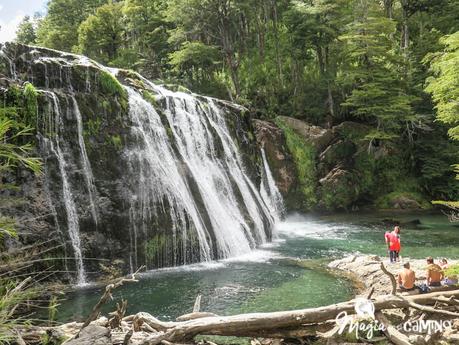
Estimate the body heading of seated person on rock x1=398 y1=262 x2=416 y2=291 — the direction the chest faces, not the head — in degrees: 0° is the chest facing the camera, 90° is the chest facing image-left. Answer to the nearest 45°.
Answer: approximately 180°

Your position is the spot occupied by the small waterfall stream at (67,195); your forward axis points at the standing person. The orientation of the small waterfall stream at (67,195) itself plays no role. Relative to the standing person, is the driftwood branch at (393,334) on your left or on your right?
right

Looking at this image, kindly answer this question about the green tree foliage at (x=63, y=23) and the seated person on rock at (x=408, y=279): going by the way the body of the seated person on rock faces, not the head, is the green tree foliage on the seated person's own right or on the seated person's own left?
on the seated person's own left

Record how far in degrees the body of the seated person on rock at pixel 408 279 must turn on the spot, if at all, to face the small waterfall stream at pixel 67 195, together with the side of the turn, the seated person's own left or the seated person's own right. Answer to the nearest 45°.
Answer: approximately 90° to the seated person's own left

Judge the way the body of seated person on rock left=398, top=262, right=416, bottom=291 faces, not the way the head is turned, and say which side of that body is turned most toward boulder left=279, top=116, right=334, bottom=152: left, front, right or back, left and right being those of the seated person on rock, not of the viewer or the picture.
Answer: front

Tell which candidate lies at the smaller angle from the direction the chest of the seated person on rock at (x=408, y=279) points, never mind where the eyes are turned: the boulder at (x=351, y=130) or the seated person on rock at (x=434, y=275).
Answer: the boulder

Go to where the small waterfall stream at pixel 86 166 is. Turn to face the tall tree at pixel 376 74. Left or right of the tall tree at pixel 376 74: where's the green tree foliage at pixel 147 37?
left

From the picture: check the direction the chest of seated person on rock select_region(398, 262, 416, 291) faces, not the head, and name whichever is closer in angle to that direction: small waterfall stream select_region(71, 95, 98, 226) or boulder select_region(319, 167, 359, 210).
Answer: the boulder

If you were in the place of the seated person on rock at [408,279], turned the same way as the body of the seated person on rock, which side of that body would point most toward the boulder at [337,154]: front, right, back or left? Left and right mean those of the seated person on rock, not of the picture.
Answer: front

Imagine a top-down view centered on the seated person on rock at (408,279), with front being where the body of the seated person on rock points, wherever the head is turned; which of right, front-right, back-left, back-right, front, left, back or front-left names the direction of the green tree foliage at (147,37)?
front-left

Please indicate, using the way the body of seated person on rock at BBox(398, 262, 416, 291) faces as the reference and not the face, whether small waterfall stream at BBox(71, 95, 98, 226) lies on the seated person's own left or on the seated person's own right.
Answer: on the seated person's own left

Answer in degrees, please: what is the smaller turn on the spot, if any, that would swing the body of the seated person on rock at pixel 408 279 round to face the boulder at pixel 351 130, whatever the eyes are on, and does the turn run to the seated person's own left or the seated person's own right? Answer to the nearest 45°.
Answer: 0° — they already face it

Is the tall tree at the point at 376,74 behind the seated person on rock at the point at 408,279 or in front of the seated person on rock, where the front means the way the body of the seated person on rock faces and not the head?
in front
